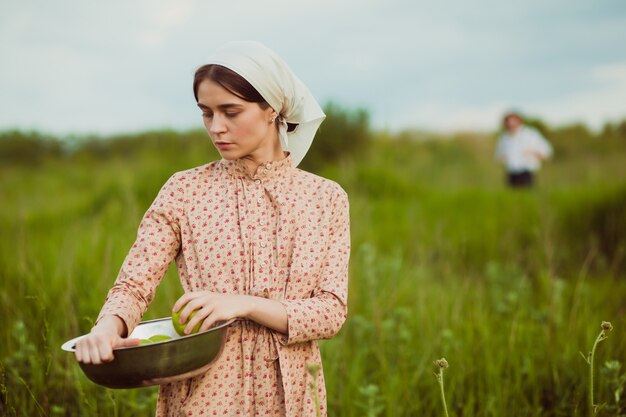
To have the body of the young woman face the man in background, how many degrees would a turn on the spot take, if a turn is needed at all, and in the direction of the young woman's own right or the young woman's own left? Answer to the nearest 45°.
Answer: approximately 135° to the young woman's own left

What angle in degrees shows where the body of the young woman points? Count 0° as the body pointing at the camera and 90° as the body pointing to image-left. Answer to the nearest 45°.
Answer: approximately 0°
